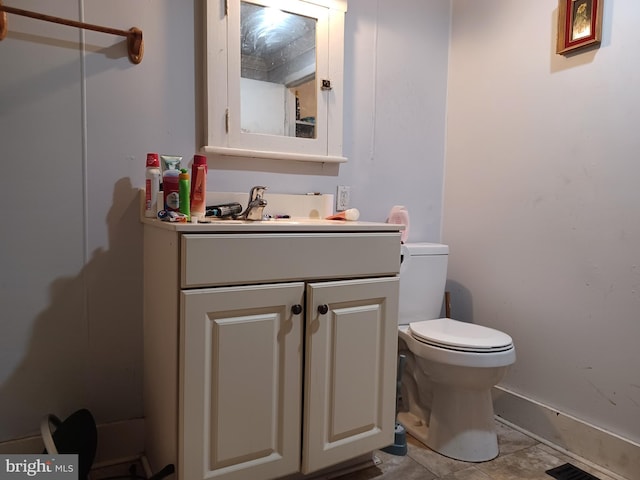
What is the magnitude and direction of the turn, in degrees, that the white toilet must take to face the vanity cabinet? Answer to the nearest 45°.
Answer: approximately 90° to its right

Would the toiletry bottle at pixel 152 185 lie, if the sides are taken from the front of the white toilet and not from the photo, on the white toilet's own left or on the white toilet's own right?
on the white toilet's own right

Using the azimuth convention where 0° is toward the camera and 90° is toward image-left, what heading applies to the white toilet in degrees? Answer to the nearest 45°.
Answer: approximately 315°

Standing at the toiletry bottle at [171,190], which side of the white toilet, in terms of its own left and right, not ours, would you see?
right

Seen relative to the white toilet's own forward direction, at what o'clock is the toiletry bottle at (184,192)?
The toiletry bottle is roughly at 3 o'clock from the white toilet.

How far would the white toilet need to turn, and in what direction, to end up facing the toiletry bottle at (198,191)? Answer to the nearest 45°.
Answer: approximately 90° to its right
